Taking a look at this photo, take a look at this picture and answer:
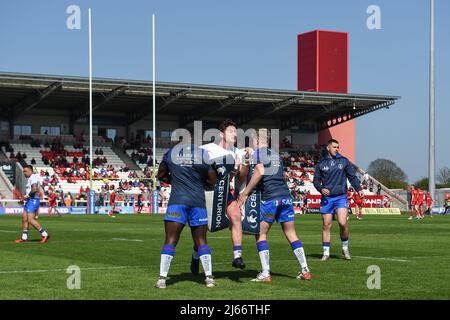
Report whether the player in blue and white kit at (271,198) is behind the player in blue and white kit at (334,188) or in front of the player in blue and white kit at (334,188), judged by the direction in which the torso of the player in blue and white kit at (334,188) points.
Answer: in front

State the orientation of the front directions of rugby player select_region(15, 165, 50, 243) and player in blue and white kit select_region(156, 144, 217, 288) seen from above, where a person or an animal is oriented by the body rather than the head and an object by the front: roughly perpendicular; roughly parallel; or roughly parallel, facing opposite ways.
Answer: roughly perpendicular

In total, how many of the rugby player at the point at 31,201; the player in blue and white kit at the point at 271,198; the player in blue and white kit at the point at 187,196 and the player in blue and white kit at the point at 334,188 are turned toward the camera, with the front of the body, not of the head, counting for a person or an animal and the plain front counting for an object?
1

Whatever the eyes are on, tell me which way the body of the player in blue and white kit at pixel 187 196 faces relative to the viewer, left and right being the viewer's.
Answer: facing away from the viewer

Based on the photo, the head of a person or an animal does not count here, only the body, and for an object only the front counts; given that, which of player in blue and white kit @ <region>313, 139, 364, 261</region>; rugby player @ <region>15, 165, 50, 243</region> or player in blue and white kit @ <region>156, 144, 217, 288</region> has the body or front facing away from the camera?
player in blue and white kit @ <region>156, 144, 217, 288</region>

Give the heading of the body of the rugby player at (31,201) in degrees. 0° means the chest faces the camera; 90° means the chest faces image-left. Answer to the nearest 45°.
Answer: approximately 90°

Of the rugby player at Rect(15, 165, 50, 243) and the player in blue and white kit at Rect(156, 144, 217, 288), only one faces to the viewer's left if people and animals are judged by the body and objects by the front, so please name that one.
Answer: the rugby player

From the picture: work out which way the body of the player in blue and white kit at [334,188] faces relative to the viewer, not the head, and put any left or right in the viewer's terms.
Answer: facing the viewer

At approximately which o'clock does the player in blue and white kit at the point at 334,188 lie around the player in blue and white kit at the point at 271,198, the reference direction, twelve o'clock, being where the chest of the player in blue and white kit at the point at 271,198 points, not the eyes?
the player in blue and white kit at the point at 334,188 is roughly at 2 o'clock from the player in blue and white kit at the point at 271,198.

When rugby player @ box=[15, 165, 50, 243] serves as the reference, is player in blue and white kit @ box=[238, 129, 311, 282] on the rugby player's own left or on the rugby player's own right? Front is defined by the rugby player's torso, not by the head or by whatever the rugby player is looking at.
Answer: on the rugby player's own left

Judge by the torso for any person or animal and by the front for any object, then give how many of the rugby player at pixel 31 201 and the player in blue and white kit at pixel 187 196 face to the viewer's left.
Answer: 1

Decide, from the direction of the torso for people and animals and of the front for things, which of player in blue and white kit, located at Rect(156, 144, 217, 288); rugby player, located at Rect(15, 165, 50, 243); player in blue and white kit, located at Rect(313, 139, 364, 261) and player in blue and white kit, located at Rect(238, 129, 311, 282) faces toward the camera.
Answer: player in blue and white kit, located at Rect(313, 139, 364, 261)
